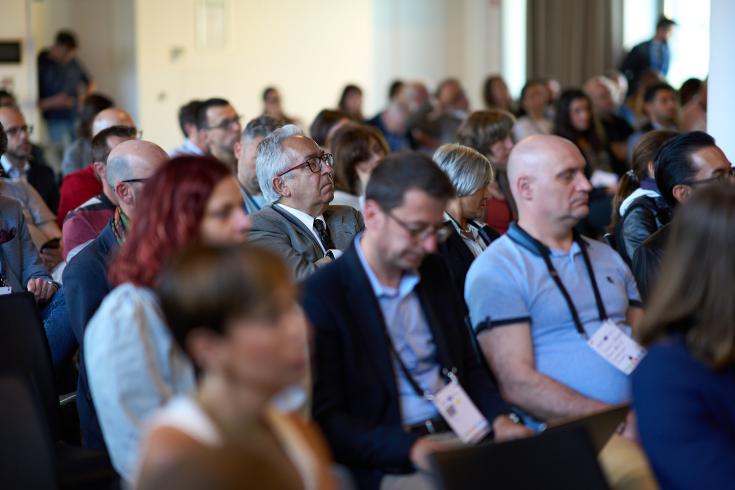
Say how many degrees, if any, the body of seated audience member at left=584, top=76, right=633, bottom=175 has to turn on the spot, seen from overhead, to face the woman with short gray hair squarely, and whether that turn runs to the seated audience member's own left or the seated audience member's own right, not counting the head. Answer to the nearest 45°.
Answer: approximately 45° to the seated audience member's own right

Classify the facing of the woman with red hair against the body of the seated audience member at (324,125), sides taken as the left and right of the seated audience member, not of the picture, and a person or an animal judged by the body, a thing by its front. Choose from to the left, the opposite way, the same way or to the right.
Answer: the same way

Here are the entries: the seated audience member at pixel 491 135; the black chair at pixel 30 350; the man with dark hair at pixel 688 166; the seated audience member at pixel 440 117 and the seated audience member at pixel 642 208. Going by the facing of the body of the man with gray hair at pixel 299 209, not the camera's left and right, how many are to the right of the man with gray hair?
1

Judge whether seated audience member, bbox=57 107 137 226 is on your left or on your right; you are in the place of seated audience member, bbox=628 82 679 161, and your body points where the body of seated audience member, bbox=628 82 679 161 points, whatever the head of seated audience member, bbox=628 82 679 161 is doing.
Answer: on your right

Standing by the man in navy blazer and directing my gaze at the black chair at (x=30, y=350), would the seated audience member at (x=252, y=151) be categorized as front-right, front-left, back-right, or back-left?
front-right

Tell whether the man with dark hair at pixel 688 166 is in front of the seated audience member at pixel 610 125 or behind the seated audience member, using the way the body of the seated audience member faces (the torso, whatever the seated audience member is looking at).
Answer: in front
